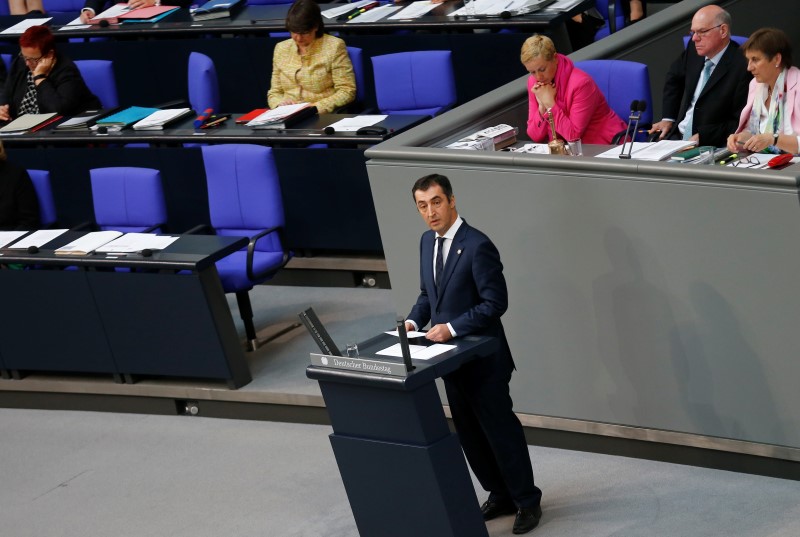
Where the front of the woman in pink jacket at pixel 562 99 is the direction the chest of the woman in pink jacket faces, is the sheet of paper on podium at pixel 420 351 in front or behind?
in front

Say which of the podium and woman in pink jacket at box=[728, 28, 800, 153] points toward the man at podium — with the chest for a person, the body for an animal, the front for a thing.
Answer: the woman in pink jacket

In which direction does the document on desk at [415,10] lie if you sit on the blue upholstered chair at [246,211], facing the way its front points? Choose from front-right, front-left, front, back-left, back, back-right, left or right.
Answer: back

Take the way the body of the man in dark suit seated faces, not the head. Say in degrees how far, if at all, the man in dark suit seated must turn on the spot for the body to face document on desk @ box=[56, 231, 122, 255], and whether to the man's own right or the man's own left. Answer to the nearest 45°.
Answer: approximately 45° to the man's own right

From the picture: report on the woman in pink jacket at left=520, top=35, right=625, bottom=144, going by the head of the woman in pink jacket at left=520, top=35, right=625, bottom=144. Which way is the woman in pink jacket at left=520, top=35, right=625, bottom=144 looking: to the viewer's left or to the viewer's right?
to the viewer's left

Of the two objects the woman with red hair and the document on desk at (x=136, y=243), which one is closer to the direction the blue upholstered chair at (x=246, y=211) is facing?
the document on desk

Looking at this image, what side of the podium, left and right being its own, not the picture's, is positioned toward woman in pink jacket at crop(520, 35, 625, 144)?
back
